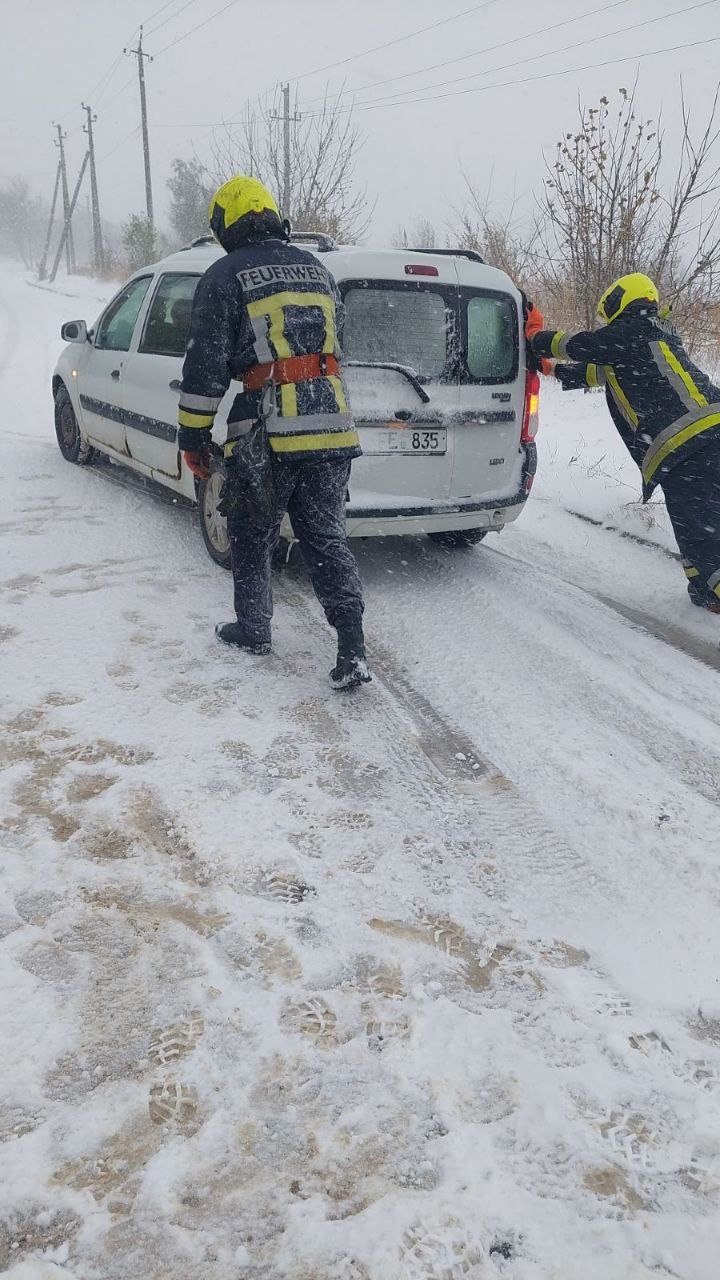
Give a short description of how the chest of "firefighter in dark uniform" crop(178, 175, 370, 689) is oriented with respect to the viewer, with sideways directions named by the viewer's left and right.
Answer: facing away from the viewer and to the left of the viewer

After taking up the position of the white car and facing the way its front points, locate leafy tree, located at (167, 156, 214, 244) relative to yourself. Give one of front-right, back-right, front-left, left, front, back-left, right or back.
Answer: front-right

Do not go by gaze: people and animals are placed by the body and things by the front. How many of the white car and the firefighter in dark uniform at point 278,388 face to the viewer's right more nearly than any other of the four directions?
0

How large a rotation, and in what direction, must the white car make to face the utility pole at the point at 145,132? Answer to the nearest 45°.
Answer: approximately 45° to its right

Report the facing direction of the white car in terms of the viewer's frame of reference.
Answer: facing away from the viewer and to the left of the viewer

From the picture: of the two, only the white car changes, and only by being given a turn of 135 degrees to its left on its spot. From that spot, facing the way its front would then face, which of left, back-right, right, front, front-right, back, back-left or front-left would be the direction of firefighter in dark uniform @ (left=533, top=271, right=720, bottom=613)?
left

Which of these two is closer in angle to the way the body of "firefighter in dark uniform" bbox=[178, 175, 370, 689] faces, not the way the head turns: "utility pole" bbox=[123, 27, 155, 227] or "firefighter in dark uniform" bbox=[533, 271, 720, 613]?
the utility pole

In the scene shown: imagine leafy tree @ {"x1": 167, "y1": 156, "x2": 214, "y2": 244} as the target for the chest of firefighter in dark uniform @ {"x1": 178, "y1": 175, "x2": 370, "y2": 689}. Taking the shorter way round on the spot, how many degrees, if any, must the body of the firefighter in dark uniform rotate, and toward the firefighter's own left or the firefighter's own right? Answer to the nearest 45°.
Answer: approximately 45° to the firefighter's own right
